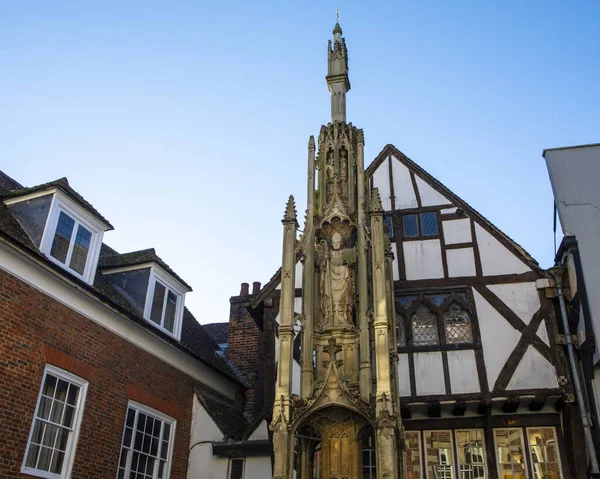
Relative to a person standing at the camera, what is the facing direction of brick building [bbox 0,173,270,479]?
facing the viewer and to the right of the viewer

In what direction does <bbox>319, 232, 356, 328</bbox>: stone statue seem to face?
toward the camera

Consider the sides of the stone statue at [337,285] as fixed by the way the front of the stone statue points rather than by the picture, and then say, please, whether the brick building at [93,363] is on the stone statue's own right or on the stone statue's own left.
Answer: on the stone statue's own right

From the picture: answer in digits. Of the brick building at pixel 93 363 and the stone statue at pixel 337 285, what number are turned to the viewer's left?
0

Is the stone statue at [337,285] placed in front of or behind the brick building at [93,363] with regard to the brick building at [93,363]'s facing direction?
in front
